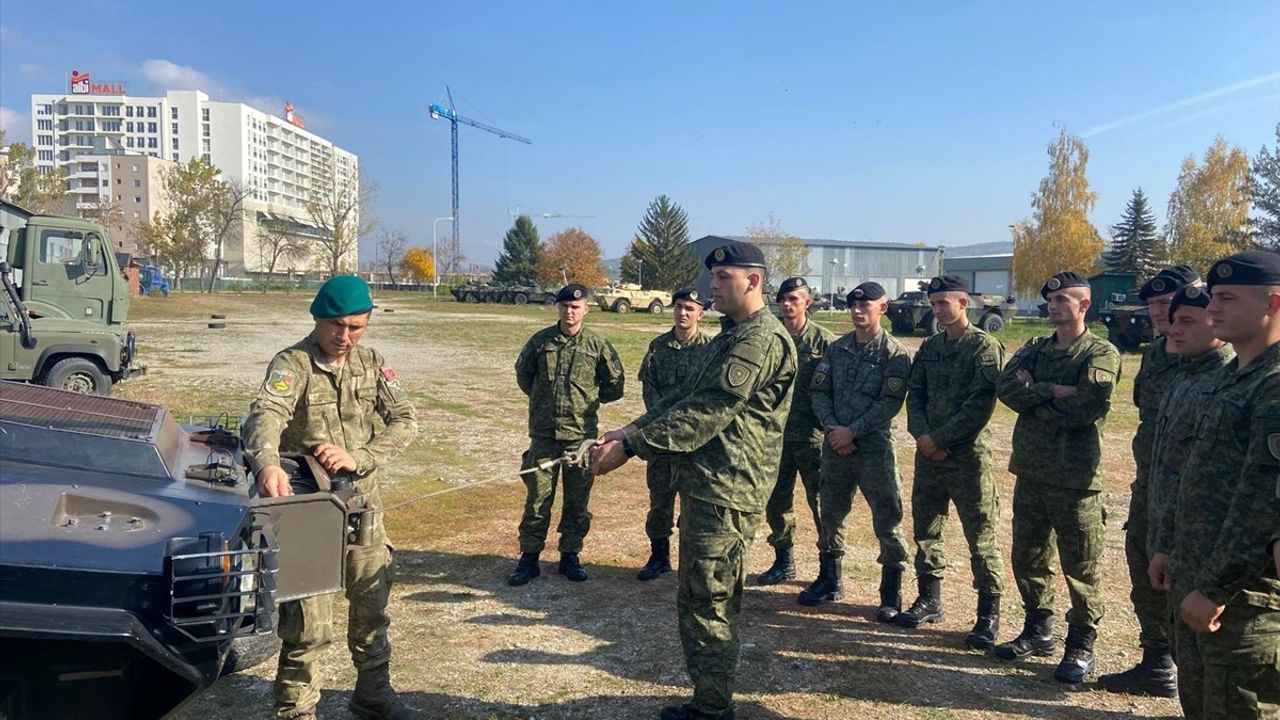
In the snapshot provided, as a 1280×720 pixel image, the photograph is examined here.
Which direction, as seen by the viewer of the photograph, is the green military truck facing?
facing to the right of the viewer

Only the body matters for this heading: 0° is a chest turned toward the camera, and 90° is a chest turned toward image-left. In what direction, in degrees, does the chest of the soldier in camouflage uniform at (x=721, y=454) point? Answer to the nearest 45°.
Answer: approximately 90°

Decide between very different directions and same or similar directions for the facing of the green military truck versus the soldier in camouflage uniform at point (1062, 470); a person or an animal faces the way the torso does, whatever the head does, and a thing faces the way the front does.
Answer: very different directions

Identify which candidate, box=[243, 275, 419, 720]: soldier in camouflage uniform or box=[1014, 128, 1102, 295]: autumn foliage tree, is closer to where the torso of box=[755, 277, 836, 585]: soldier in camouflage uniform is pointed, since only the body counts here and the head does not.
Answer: the soldier in camouflage uniform

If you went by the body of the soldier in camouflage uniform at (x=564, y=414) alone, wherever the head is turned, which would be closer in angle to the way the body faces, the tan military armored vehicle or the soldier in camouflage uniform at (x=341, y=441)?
the soldier in camouflage uniform

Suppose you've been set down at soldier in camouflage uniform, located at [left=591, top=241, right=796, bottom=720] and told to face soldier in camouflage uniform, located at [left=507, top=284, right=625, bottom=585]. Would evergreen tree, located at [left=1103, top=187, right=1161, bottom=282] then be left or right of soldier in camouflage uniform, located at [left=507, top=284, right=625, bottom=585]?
right

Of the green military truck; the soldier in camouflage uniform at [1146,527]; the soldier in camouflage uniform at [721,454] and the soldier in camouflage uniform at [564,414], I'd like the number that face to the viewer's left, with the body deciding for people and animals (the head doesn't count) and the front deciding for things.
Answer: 2

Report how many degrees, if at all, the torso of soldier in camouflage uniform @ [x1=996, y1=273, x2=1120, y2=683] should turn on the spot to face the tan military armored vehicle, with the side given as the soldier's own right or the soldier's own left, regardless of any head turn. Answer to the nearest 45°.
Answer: approximately 90° to the soldier's own right

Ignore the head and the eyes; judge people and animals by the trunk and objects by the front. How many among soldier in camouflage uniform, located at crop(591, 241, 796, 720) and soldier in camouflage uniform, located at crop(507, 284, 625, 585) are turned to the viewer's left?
1

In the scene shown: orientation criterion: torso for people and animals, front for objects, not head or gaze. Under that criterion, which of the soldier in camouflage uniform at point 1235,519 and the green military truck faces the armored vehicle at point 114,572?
the soldier in camouflage uniform

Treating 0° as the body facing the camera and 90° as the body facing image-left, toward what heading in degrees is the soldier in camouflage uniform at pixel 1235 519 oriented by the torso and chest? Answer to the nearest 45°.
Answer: approximately 45°

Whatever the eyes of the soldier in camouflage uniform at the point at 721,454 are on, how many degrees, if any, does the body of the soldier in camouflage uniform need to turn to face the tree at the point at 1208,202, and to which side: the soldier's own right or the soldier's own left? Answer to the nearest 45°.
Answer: approximately 135° to the soldier's own right

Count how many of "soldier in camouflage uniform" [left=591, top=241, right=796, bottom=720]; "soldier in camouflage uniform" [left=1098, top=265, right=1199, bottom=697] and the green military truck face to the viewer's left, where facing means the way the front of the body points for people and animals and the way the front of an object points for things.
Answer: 2
